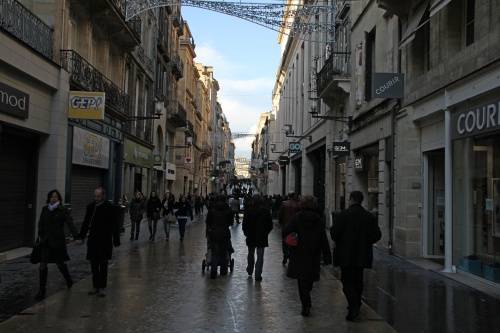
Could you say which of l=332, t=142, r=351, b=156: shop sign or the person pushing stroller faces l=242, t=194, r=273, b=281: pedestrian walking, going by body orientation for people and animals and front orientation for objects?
the shop sign

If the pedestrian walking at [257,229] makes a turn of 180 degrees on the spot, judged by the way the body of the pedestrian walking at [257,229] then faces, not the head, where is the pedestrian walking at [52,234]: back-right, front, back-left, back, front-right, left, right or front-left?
front-right

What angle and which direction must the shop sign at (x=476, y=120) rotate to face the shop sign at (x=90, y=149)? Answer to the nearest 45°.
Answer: approximately 45° to its right

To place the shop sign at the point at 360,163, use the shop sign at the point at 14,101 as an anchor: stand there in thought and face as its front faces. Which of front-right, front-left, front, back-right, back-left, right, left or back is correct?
front-left

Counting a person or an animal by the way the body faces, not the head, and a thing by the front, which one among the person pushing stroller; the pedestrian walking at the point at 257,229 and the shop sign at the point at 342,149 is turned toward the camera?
the shop sign

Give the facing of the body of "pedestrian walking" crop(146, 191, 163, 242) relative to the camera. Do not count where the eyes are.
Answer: toward the camera

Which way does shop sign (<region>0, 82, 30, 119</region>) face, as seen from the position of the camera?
facing the viewer and to the right of the viewer

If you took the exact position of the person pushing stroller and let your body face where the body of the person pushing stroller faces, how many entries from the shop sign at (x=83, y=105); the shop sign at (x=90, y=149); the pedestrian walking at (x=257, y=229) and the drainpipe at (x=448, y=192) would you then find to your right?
2

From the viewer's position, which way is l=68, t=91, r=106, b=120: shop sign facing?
facing the viewer

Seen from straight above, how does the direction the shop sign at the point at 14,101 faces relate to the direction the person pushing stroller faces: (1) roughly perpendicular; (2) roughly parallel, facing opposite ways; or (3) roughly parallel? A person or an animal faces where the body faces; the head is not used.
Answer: roughly perpendicular

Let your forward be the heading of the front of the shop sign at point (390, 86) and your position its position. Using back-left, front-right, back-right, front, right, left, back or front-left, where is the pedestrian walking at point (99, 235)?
front-right

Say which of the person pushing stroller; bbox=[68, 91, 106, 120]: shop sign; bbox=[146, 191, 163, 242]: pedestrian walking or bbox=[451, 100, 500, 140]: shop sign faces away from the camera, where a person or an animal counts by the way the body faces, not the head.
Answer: the person pushing stroller

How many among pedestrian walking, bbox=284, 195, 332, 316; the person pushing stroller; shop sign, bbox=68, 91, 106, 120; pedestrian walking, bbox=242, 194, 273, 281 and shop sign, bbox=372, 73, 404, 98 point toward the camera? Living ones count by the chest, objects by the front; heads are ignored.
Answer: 2

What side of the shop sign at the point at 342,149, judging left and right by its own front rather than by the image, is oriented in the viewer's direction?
front

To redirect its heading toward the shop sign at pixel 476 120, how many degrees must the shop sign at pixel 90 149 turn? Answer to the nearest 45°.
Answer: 0° — it already faces it

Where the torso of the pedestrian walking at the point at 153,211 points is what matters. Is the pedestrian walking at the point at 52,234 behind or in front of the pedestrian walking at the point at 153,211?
in front

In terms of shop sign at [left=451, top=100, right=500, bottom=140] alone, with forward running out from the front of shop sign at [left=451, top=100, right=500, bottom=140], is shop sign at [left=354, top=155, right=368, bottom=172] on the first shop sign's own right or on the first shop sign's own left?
on the first shop sign's own right

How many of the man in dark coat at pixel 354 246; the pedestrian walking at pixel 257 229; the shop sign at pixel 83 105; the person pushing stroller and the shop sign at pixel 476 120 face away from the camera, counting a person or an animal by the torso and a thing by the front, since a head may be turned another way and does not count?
3

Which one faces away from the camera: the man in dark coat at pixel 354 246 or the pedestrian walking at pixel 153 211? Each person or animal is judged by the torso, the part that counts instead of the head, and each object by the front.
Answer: the man in dark coat

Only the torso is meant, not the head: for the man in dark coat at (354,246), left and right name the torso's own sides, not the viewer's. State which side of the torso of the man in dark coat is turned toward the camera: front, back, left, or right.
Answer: back
